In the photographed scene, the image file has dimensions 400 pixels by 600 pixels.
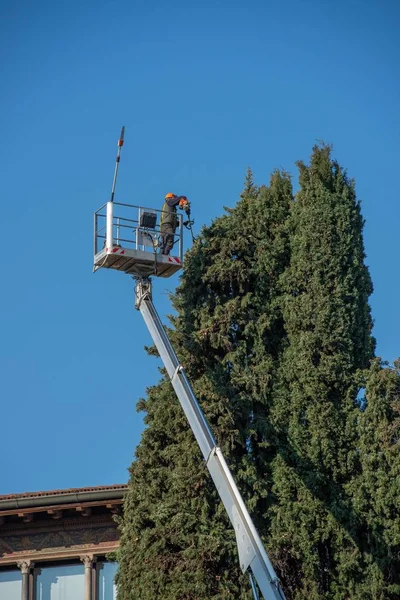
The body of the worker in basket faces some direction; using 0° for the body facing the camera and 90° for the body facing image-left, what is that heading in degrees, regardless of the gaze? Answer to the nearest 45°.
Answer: approximately 270°

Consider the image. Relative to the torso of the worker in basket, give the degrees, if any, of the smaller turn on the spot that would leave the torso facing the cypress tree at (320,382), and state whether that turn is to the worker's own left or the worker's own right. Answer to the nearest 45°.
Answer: approximately 45° to the worker's own left
